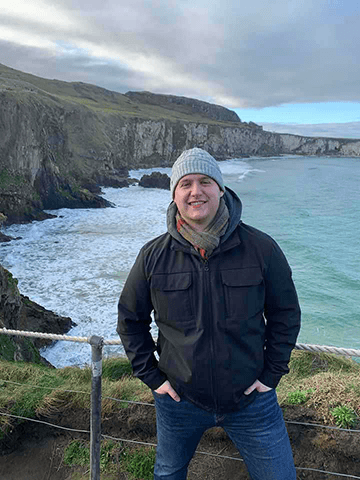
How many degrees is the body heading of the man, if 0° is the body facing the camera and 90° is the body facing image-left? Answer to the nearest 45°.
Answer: approximately 0°

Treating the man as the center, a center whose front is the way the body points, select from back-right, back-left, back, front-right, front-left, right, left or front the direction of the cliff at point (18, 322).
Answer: back-right
